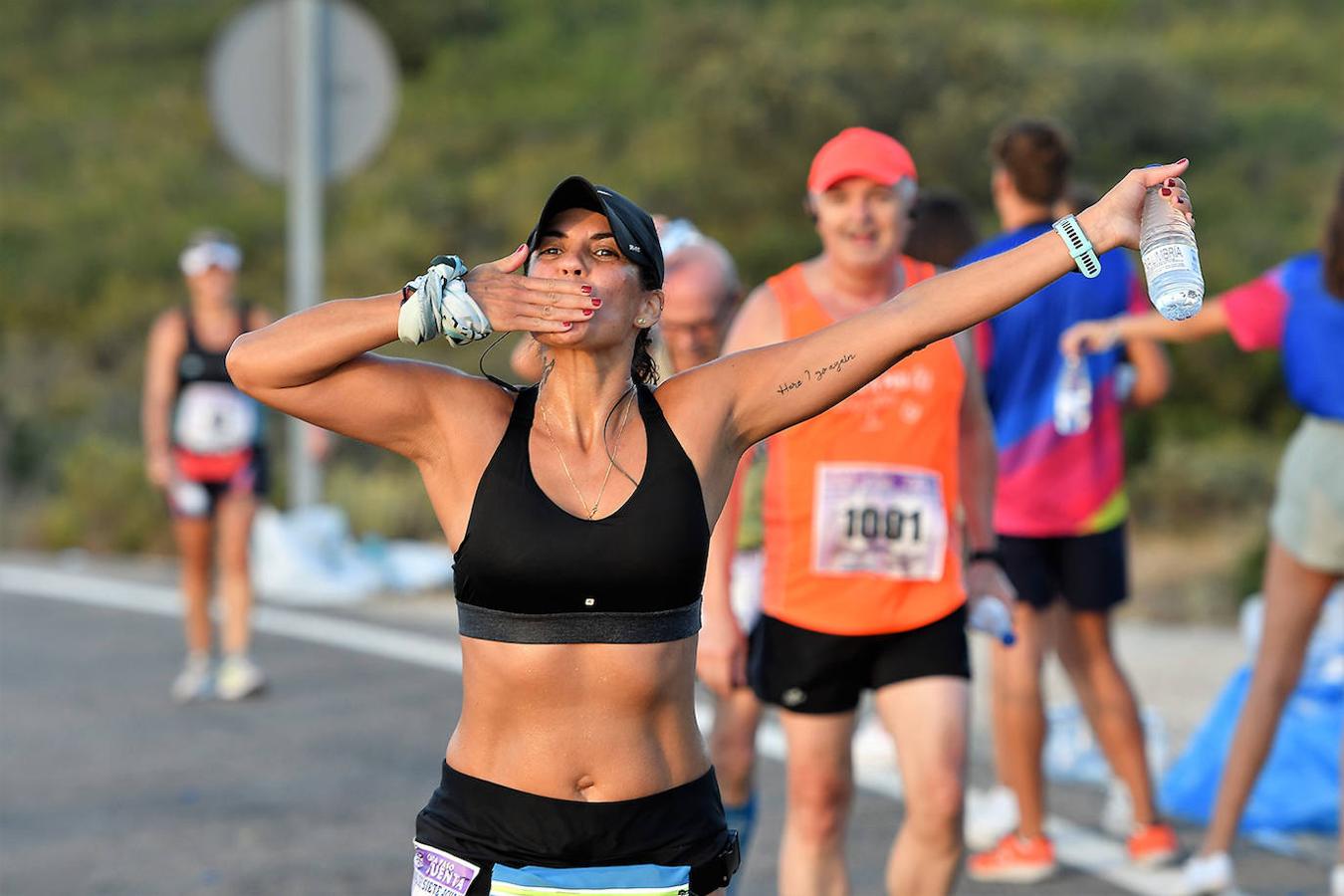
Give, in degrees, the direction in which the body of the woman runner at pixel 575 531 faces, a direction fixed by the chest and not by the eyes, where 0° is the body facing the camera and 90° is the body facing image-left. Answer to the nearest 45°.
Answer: approximately 0°

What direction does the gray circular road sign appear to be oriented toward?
away from the camera

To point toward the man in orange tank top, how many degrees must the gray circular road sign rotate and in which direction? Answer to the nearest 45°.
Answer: approximately 180°

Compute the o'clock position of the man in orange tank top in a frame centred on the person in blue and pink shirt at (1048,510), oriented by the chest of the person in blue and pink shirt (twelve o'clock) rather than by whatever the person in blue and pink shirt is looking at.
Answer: The man in orange tank top is roughly at 8 o'clock from the person in blue and pink shirt.

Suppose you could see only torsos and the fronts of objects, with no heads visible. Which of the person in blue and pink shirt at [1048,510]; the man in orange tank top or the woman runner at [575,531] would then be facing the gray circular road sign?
the person in blue and pink shirt

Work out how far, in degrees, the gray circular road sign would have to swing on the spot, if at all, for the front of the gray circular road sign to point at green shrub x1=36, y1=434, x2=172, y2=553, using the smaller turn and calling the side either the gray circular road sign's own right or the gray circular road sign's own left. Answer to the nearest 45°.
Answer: approximately 45° to the gray circular road sign's own left

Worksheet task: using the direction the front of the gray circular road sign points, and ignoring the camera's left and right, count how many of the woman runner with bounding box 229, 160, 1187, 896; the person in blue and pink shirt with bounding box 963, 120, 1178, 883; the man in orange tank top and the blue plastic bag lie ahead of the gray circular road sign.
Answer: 0

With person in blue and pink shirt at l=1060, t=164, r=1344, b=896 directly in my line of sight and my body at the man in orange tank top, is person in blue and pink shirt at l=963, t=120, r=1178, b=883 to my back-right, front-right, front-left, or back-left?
front-left

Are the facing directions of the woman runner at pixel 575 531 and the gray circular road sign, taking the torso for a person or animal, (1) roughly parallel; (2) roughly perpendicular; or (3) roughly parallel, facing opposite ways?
roughly parallel, facing opposite ways

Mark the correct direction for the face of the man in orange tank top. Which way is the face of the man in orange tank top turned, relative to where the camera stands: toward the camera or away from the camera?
toward the camera

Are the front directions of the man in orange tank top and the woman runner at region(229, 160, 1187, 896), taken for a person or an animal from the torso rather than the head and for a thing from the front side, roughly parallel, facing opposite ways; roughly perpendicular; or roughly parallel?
roughly parallel

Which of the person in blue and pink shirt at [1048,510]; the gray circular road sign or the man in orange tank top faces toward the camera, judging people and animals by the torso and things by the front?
the man in orange tank top

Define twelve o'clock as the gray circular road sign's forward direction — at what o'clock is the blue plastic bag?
The blue plastic bag is roughly at 5 o'clock from the gray circular road sign.

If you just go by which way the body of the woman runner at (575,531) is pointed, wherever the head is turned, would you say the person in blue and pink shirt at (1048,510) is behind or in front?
behind

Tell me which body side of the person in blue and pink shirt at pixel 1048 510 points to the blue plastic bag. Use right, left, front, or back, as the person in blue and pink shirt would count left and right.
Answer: right

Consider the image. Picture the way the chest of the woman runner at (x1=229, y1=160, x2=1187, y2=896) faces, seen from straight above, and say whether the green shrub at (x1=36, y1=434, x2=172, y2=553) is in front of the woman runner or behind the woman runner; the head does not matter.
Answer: behind

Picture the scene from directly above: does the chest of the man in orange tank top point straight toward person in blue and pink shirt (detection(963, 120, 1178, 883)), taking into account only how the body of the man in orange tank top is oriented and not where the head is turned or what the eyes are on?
no

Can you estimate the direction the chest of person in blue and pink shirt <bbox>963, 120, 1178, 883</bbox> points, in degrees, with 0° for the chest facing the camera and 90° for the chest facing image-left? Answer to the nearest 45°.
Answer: approximately 135°
